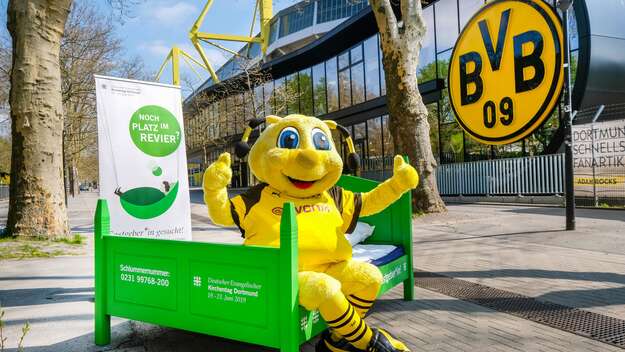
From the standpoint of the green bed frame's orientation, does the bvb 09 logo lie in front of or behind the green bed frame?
behind

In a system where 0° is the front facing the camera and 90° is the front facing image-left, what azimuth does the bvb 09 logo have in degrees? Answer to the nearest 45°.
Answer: approximately 45°

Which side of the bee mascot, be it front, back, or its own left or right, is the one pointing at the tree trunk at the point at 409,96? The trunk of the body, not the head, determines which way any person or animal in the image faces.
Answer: back

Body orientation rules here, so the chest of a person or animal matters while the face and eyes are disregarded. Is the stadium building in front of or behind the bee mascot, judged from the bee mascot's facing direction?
behind

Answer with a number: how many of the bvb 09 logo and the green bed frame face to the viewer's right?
0

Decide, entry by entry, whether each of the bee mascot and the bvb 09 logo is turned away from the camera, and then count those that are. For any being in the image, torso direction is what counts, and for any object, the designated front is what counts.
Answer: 0

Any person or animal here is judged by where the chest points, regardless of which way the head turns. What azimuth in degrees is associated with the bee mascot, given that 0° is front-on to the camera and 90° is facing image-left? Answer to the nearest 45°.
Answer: approximately 0°

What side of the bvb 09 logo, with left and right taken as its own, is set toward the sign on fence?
left

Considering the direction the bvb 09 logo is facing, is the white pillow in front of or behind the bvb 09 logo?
in front

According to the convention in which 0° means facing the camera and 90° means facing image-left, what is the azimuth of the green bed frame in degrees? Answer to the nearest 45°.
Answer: approximately 45°

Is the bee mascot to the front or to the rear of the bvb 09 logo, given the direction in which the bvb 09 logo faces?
to the front
